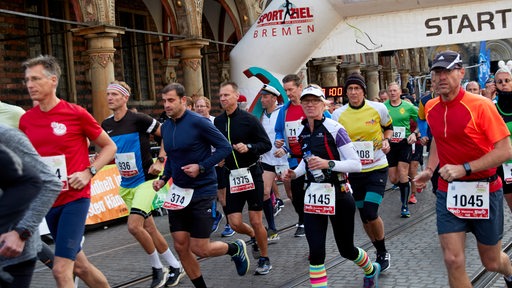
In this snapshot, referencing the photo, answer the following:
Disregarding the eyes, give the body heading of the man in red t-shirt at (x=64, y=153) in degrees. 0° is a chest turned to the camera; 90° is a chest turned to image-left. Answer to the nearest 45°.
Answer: approximately 45°

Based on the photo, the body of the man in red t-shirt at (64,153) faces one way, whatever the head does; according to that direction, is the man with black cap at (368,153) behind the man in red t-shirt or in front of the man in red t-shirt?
behind

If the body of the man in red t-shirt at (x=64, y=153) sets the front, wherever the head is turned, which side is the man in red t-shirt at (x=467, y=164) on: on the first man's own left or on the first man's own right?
on the first man's own left
